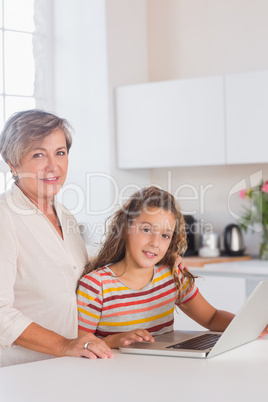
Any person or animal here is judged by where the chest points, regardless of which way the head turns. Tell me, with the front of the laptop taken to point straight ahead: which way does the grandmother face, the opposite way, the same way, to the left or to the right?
the opposite way

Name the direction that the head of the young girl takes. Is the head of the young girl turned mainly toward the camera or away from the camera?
toward the camera

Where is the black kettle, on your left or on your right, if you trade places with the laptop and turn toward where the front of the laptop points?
on your right

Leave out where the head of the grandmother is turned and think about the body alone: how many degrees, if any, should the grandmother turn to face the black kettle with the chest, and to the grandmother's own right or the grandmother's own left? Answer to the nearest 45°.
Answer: approximately 90° to the grandmother's own left

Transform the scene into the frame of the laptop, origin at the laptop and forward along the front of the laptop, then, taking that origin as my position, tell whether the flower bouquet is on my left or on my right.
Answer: on my right

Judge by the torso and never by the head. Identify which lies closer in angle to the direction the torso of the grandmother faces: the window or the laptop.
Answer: the laptop

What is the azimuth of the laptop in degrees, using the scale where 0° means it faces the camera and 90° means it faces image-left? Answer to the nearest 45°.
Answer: approximately 135°

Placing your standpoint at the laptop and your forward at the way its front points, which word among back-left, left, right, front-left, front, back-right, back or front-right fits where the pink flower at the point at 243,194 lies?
front-right

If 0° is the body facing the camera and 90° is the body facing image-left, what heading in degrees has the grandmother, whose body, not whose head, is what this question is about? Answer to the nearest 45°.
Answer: approximately 315°

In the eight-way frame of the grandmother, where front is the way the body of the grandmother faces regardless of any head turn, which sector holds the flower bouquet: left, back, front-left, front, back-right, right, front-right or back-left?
left
